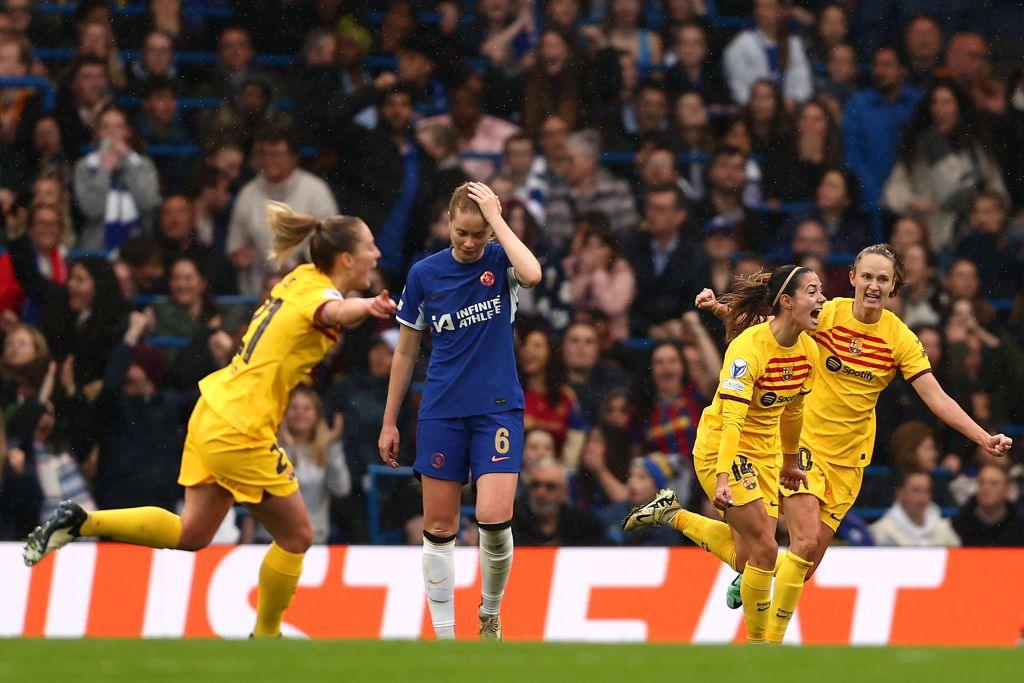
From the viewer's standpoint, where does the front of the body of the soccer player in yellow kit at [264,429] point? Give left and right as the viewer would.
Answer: facing to the right of the viewer

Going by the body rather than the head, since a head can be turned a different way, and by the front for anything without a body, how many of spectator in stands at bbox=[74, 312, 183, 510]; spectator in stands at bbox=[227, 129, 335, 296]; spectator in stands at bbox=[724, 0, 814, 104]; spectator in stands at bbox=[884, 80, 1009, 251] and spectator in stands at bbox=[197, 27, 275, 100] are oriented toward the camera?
5

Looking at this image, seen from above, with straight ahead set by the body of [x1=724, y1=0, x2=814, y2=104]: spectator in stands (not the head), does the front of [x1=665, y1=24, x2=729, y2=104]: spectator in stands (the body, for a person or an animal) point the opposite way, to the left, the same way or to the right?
the same way

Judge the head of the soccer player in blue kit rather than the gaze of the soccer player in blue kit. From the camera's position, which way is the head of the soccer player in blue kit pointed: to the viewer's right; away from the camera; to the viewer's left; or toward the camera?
toward the camera

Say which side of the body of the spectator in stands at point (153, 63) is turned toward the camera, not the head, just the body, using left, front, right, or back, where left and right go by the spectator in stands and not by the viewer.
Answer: front

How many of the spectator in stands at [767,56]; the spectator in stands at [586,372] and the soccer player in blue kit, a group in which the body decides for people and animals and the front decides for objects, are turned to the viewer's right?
0

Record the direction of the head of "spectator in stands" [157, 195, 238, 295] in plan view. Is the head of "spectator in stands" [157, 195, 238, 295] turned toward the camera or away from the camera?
toward the camera

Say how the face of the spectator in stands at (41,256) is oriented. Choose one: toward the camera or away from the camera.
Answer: toward the camera

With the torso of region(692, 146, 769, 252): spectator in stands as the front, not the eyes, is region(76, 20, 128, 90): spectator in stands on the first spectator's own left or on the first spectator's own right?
on the first spectator's own right

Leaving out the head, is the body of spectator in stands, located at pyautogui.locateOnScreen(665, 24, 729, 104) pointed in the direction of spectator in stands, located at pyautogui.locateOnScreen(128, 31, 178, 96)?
no

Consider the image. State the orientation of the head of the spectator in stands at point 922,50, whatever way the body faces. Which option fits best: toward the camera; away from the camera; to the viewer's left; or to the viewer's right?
toward the camera

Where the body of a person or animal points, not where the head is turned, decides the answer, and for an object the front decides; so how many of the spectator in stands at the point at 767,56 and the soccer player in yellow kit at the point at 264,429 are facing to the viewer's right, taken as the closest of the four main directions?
1

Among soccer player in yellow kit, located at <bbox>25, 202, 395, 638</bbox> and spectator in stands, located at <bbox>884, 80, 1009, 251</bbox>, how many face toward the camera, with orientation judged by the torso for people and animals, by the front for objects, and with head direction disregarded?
1

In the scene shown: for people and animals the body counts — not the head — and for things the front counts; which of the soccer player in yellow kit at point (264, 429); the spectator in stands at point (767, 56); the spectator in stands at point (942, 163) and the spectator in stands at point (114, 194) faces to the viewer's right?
the soccer player in yellow kit

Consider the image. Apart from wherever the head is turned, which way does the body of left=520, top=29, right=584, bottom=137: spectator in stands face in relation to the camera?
toward the camera
